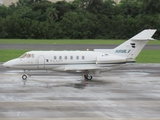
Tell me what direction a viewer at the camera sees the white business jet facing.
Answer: facing to the left of the viewer
